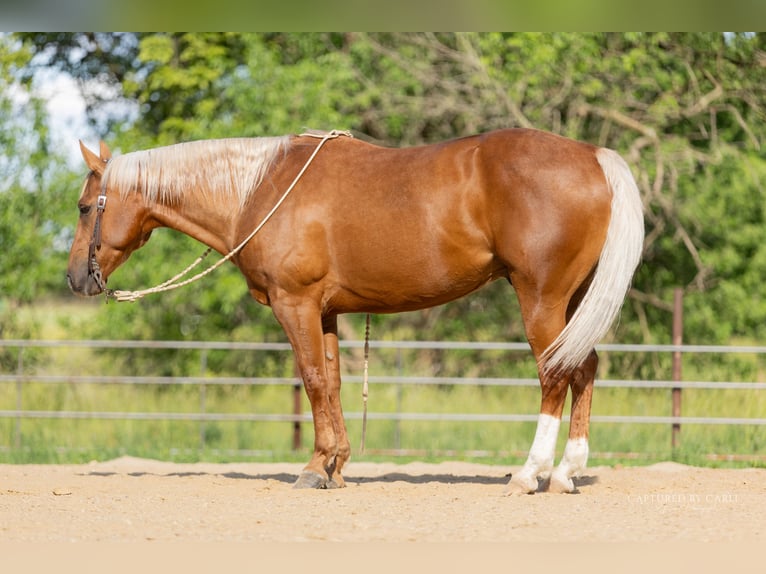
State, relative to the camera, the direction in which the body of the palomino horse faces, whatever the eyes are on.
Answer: to the viewer's left

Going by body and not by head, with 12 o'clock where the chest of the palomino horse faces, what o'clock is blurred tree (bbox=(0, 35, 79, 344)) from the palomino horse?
The blurred tree is roughly at 2 o'clock from the palomino horse.
